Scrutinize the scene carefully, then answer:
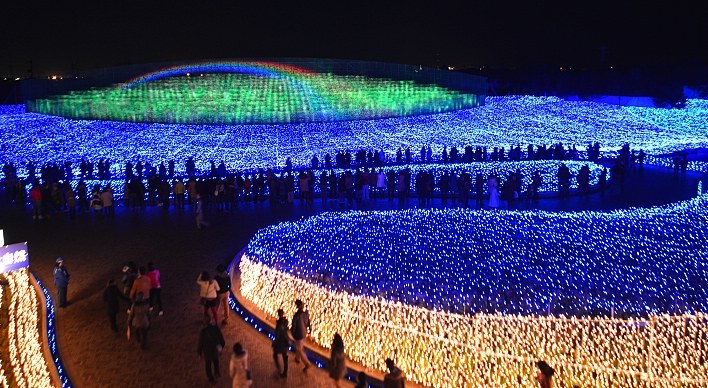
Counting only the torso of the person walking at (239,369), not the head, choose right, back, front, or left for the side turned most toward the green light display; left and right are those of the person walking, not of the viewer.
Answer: front

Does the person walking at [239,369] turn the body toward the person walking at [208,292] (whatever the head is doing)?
yes

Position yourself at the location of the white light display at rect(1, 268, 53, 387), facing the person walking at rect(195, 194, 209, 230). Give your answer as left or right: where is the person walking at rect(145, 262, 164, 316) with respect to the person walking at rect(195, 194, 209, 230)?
right

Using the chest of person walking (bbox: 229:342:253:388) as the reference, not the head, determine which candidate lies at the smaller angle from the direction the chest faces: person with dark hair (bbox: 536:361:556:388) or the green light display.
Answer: the green light display

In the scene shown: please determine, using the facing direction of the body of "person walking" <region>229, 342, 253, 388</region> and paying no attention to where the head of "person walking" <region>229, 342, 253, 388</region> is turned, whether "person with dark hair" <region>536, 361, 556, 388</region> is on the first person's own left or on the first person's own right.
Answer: on the first person's own right

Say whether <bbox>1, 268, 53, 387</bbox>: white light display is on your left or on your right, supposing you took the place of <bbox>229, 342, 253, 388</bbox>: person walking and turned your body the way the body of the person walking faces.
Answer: on your left

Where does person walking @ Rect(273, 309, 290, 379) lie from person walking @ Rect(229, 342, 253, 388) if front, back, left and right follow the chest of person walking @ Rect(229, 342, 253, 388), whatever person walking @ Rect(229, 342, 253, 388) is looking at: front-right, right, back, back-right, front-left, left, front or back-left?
front-right

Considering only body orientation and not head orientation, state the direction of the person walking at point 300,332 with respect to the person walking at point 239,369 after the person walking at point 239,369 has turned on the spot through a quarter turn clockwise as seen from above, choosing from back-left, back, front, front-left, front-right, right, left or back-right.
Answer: front-left

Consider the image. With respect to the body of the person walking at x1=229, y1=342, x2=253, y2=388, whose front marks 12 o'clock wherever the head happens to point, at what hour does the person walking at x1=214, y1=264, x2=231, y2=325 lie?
the person walking at x1=214, y1=264, x2=231, y2=325 is roughly at 12 o'clock from the person walking at x1=229, y1=342, x2=253, y2=388.

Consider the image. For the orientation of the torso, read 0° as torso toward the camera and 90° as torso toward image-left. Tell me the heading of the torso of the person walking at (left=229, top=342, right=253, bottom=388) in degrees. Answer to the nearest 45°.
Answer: approximately 180°

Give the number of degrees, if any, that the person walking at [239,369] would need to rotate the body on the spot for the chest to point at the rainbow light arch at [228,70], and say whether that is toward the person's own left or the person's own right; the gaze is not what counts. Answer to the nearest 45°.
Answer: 0° — they already face it
